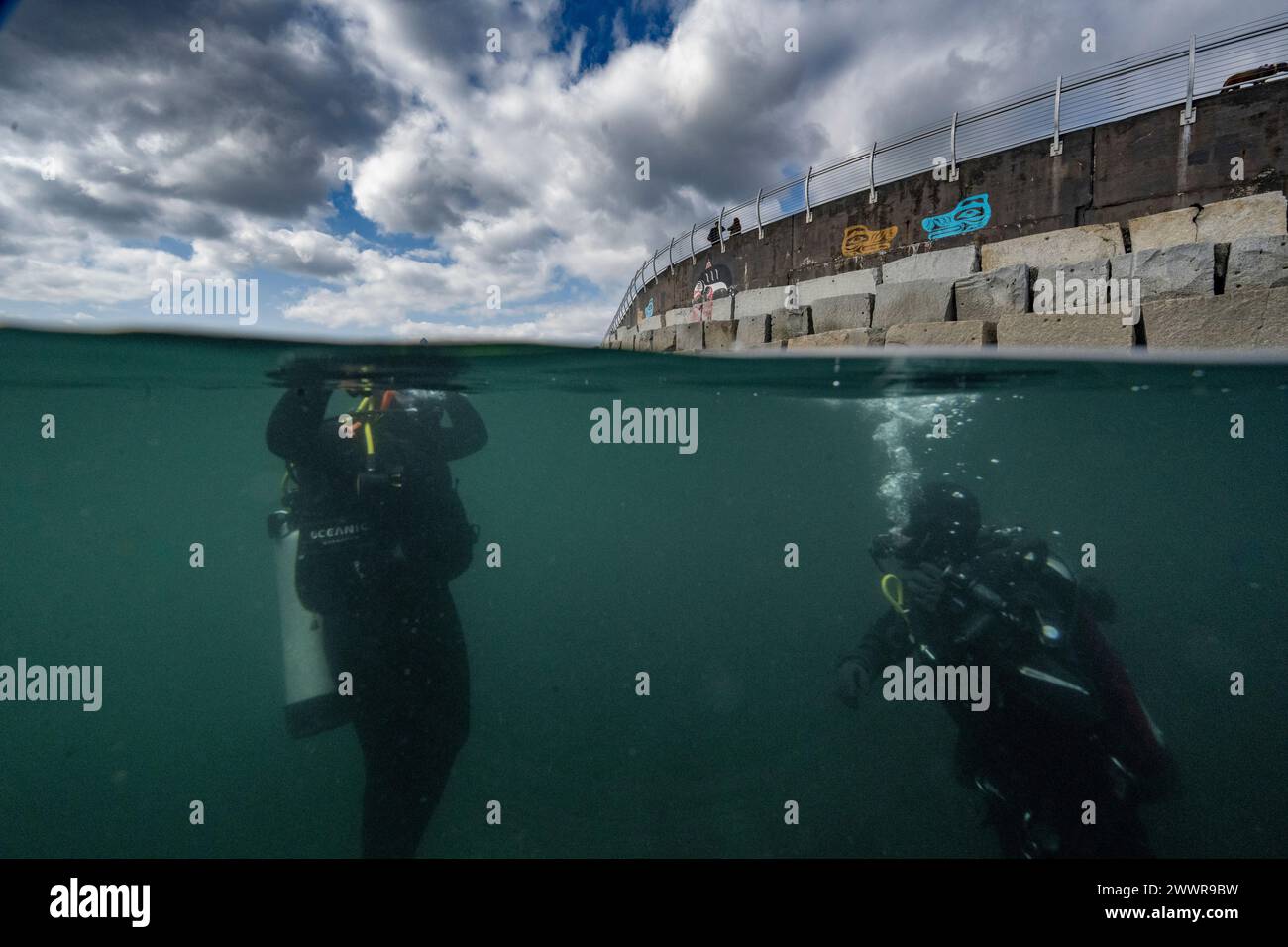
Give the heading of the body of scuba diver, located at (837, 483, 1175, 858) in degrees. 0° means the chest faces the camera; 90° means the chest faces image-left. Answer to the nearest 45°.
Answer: approximately 45°
